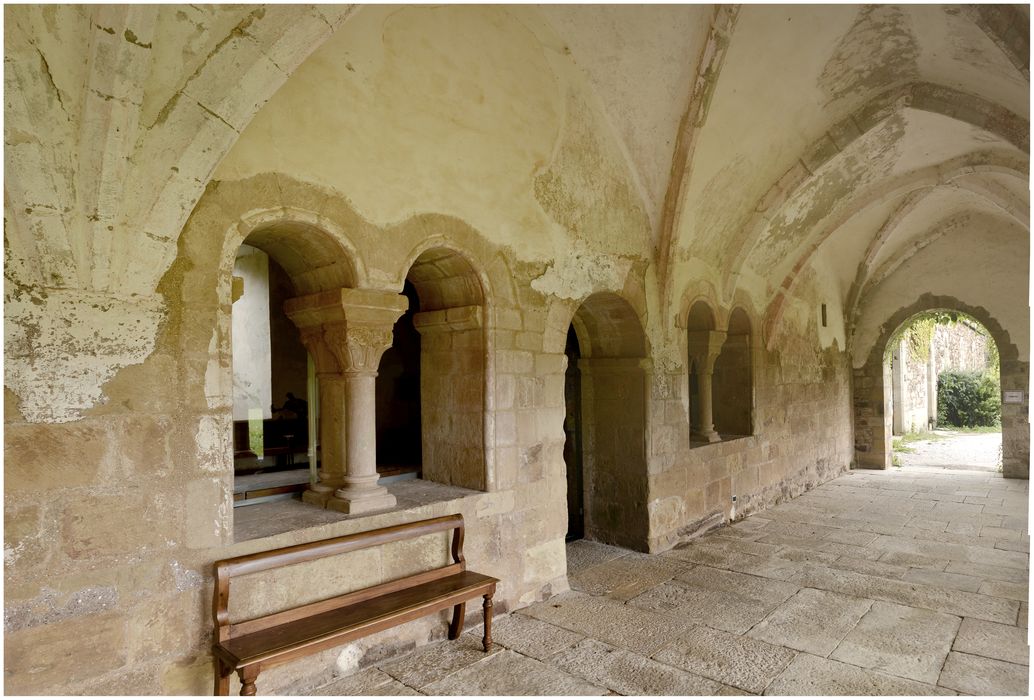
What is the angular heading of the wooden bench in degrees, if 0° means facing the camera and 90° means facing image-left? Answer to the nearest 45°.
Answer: approximately 315°

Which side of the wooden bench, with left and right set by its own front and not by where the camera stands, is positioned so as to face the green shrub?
left
